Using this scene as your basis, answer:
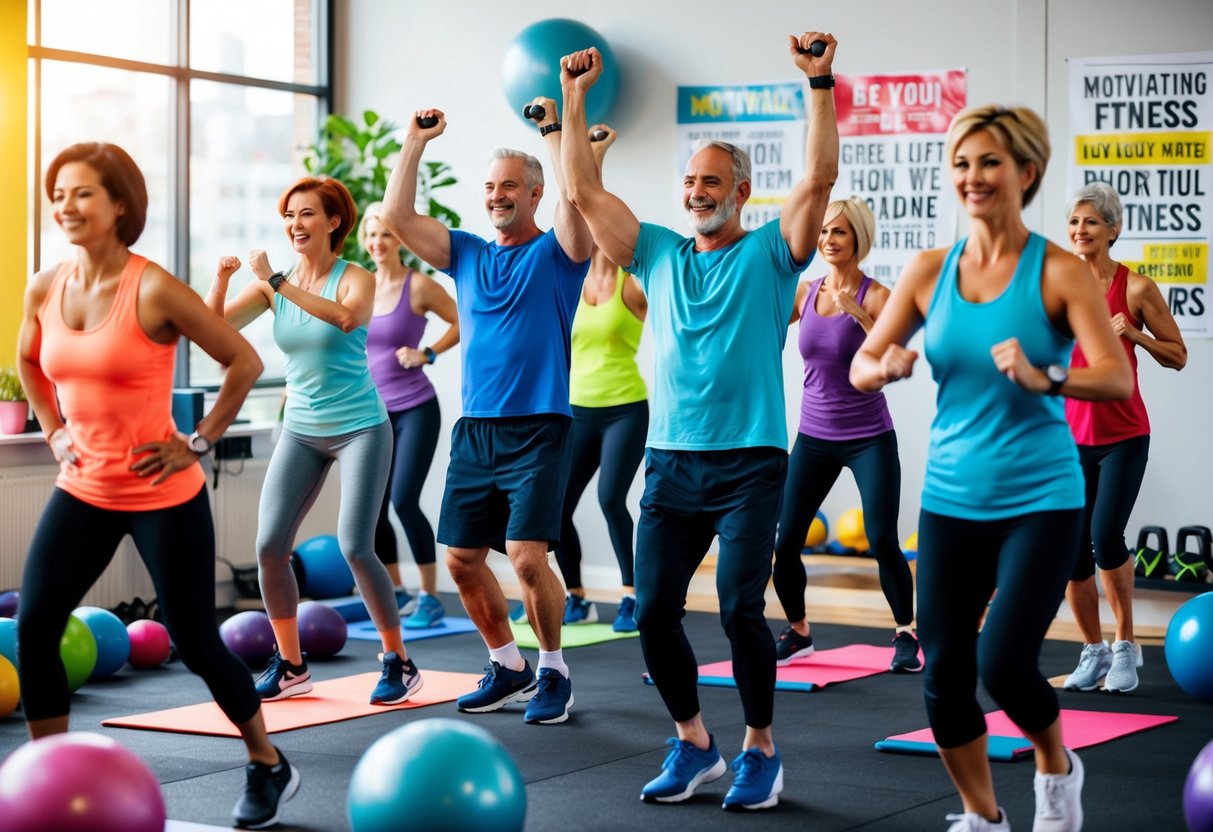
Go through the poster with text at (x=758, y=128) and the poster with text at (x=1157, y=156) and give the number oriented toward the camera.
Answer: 2

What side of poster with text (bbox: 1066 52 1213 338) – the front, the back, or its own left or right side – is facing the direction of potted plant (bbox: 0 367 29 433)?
right

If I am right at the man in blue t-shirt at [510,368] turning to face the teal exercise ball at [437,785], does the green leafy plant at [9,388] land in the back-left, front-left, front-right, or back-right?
back-right

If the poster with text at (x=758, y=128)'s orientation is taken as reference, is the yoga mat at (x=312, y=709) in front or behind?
in front

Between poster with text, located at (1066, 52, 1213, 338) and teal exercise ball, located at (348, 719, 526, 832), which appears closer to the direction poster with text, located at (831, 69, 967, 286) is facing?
the teal exercise ball

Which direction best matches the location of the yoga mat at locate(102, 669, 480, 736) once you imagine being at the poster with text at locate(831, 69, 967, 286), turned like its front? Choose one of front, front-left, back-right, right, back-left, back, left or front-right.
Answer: front-right

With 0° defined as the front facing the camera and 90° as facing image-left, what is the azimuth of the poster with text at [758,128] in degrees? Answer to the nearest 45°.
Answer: approximately 0°

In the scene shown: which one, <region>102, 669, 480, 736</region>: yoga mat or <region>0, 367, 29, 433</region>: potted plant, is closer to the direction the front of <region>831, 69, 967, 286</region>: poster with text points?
the yoga mat

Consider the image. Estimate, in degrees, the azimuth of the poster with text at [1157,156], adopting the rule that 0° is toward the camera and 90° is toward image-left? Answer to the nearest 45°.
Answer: approximately 0°
